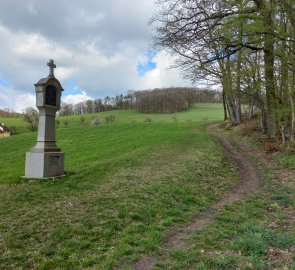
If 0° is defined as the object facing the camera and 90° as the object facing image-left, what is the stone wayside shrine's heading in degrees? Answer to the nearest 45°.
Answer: approximately 315°
